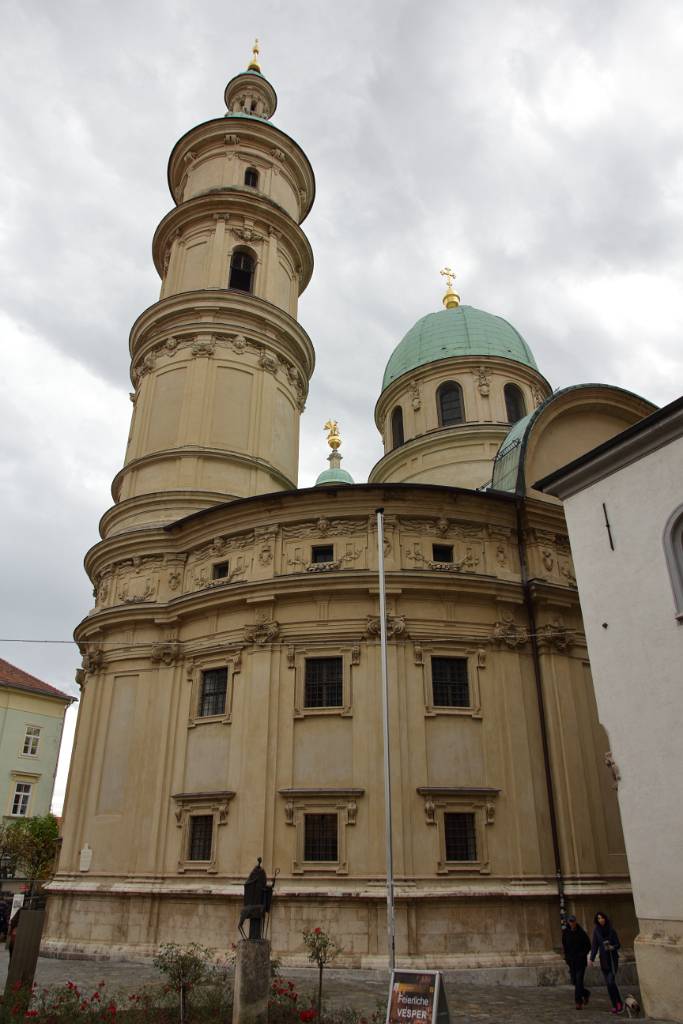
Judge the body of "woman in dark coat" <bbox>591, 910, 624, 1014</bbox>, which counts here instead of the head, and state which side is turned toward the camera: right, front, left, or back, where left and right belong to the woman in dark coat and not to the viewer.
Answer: front

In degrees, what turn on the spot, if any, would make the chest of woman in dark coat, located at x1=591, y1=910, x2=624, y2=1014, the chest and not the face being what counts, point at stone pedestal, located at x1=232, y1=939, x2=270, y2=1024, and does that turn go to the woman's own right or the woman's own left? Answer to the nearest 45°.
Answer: approximately 45° to the woman's own right

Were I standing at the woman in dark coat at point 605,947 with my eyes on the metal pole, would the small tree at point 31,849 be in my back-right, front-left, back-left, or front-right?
front-right

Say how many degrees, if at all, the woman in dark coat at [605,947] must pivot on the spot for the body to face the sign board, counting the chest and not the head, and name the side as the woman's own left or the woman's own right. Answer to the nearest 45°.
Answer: approximately 45° to the woman's own right

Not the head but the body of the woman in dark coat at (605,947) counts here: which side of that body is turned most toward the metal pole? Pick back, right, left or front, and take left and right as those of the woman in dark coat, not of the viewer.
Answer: right

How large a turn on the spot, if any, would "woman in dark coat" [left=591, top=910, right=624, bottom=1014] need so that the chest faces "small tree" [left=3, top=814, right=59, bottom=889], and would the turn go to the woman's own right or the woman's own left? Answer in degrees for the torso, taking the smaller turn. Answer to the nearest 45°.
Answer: approximately 135° to the woman's own right

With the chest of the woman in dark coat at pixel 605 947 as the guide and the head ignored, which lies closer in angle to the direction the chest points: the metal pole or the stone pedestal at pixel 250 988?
the stone pedestal

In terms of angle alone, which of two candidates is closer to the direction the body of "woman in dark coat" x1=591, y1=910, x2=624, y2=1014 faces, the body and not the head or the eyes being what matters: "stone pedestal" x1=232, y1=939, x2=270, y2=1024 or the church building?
the stone pedestal

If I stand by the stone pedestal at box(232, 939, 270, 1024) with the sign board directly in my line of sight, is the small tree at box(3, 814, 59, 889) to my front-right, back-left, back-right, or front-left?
back-left

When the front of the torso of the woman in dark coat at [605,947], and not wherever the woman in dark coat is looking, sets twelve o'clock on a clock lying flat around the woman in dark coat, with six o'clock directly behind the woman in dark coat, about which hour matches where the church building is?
The church building is roughly at 4 o'clock from the woman in dark coat.
